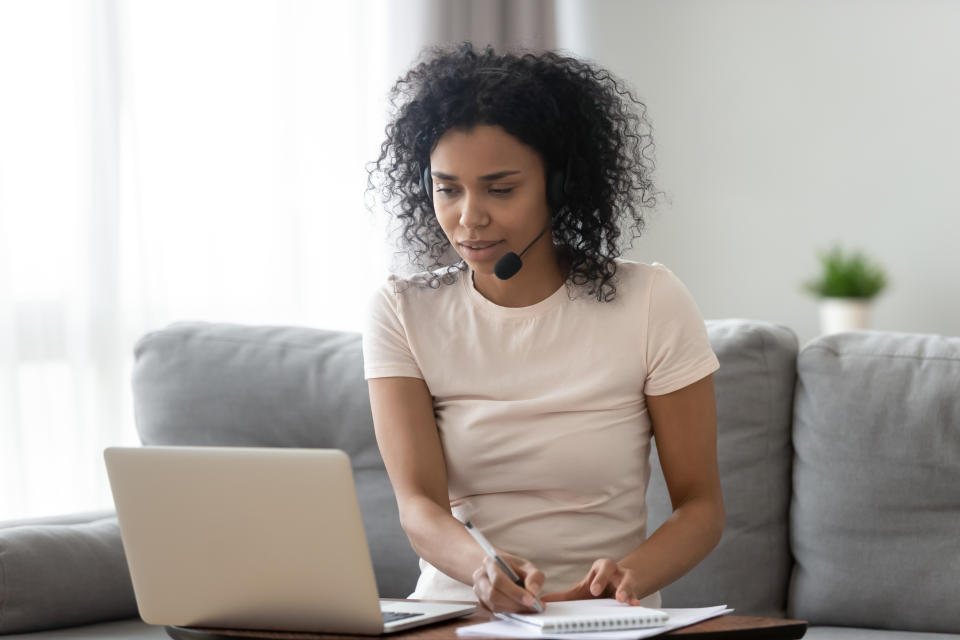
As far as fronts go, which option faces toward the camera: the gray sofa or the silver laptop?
the gray sofa

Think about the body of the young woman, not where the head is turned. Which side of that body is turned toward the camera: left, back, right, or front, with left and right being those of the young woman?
front

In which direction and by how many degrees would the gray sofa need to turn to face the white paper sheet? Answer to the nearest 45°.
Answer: approximately 45° to its right

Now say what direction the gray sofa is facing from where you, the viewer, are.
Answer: facing the viewer

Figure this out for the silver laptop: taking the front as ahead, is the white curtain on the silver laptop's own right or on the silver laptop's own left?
on the silver laptop's own left

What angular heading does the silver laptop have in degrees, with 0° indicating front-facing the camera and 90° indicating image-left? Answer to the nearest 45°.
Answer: approximately 225°

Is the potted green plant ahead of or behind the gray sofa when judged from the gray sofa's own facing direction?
behind

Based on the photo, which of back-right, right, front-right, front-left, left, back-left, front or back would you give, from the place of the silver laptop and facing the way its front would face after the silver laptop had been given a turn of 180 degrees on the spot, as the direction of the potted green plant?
back

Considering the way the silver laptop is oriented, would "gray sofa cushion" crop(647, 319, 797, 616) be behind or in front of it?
in front
